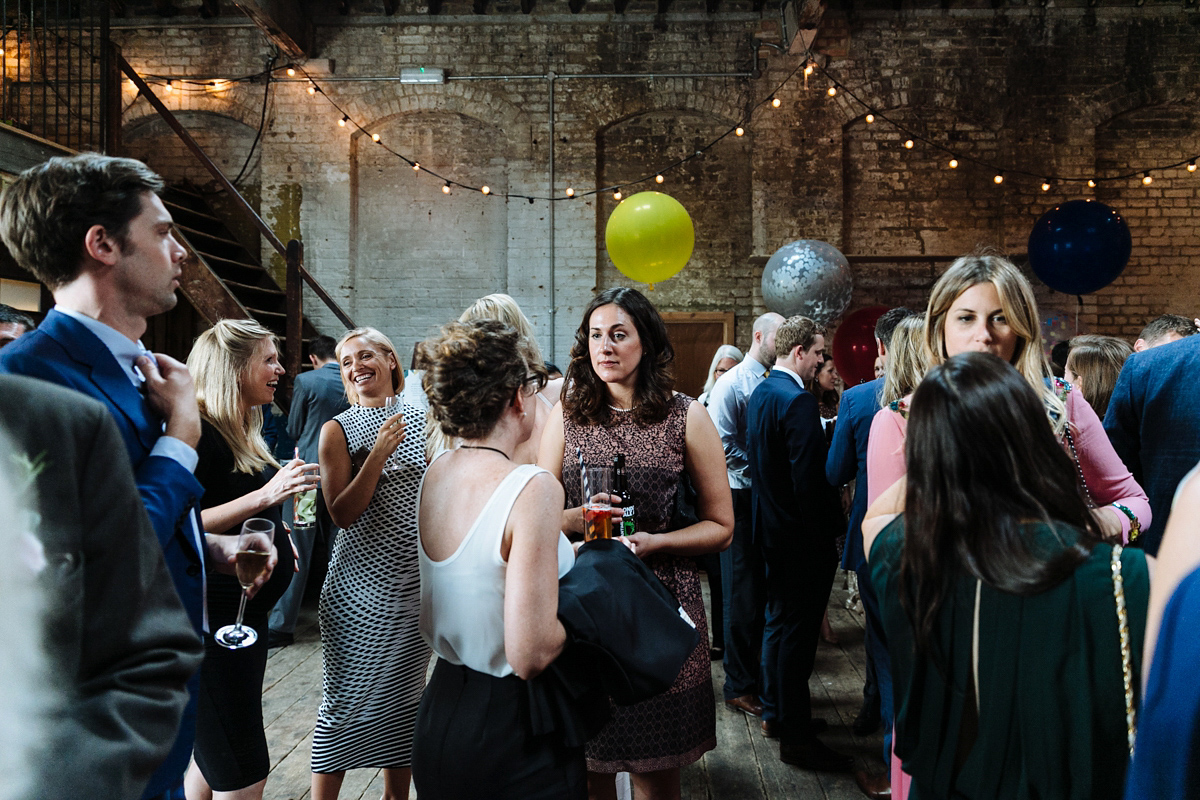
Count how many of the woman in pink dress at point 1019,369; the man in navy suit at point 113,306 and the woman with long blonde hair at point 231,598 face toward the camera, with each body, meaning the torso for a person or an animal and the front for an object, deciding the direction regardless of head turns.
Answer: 1

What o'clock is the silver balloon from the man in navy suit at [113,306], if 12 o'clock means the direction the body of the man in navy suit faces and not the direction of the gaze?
The silver balloon is roughly at 11 o'clock from the man in navy suit.

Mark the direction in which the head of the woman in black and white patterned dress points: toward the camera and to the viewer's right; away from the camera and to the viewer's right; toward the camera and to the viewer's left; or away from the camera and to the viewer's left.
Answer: toward the camera and to the viewer's left

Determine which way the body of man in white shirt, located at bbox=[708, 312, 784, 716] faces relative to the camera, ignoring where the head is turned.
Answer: to the viewer's right

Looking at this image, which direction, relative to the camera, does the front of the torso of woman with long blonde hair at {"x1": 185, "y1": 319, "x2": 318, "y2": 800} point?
to the viewer's right

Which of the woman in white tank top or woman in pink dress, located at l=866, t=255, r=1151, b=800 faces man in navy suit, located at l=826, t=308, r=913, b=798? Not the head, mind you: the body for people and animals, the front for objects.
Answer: the woman in white tank top

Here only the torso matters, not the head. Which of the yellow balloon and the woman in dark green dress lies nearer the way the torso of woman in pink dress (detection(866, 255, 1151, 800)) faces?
the woman in dark green dress

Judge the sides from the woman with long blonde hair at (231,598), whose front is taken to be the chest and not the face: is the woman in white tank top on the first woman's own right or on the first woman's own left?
on the first woman's own right

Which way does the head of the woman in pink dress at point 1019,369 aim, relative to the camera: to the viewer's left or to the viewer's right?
to the viewer's left

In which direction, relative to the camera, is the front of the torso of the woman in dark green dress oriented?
away from the camera

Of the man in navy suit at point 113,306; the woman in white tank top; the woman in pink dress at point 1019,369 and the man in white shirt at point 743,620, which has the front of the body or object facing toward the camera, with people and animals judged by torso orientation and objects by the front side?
the woman in pink dress

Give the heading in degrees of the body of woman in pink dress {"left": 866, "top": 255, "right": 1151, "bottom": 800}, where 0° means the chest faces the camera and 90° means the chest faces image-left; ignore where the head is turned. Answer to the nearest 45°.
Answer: approximately 0°

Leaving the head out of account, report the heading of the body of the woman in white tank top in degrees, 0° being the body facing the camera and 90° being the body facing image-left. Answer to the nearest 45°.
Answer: approximately 225°

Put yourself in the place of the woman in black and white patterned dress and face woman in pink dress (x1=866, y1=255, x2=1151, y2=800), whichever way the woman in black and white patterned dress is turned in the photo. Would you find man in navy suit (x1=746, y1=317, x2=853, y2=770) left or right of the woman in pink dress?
left

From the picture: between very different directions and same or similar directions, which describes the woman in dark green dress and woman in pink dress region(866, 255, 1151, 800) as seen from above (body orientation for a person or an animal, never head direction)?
very different directions

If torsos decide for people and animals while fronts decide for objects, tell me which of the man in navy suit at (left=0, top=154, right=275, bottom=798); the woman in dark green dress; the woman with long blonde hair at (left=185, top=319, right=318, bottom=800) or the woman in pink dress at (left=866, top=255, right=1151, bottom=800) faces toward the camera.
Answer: the woman in pink dress

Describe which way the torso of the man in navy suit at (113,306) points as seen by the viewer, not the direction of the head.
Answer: to the viewer's right

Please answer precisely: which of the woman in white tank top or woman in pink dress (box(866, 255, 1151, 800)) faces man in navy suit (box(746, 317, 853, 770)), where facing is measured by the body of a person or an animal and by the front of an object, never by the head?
the woman in white tank top

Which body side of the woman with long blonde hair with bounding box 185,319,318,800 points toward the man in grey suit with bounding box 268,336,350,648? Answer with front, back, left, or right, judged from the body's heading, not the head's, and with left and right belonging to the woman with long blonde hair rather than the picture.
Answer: left
